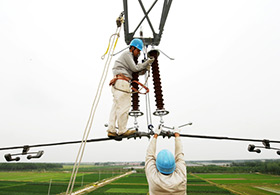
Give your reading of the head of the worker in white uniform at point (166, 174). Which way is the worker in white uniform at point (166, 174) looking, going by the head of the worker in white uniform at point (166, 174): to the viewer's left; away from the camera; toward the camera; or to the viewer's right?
away from the camera

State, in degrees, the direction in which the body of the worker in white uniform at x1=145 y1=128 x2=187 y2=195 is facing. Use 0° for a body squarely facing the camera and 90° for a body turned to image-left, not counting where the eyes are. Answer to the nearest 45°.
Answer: approximately 180°

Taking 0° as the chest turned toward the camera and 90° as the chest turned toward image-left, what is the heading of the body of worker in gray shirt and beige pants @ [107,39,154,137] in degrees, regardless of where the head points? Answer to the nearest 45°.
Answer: approximately 270°
